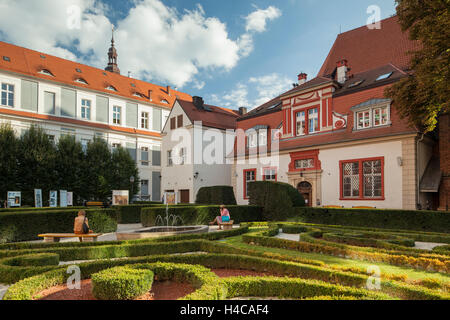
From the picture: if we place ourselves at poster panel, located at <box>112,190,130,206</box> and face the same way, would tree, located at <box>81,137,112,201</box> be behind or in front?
behind

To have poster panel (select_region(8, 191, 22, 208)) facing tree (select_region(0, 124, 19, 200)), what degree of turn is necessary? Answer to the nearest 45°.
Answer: approximately 180°

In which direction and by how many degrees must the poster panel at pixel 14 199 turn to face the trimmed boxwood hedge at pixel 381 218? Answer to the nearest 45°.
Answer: approximately 45° to its left

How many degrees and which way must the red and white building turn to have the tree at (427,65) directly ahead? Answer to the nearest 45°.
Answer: approximately 45° to its left

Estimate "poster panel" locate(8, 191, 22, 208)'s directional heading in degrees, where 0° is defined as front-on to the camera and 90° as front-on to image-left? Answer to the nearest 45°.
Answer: approximately 0°

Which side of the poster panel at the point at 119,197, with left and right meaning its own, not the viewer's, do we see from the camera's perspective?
front

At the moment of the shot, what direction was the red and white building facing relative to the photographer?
facing the viewer and to the left of the viewer

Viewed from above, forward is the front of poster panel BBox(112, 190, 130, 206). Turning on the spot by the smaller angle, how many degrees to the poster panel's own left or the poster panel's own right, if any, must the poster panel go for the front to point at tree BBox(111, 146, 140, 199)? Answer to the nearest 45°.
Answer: approximately 180°

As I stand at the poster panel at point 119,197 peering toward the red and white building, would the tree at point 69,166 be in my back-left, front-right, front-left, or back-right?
back-left

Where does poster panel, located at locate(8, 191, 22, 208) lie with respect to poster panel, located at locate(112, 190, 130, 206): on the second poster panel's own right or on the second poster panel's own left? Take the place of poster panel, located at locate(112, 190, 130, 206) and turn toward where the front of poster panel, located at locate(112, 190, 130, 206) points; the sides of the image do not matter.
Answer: on the second poster panel's own right

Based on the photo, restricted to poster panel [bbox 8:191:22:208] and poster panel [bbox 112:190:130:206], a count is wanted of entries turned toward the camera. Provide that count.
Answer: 2

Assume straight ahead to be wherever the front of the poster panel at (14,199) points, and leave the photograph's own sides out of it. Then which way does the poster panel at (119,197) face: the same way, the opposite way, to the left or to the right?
the same way
